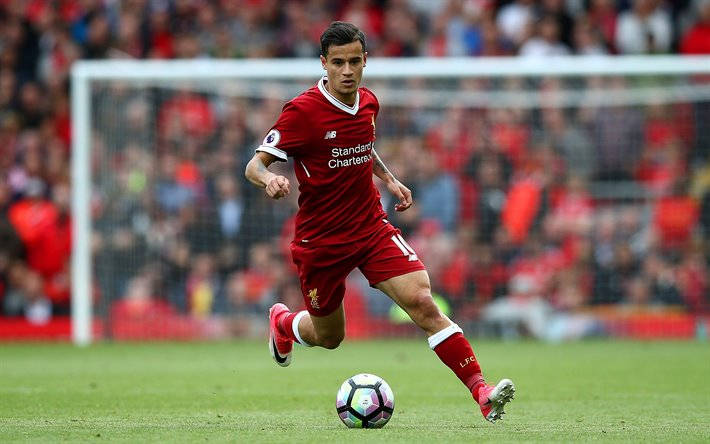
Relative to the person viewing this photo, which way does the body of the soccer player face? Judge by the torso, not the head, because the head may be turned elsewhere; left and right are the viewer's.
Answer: facing the viewer and to the right of the viewer
